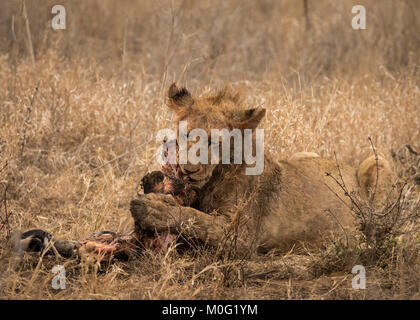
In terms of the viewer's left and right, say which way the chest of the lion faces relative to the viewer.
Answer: facing the viewer and to the left of the viewer
